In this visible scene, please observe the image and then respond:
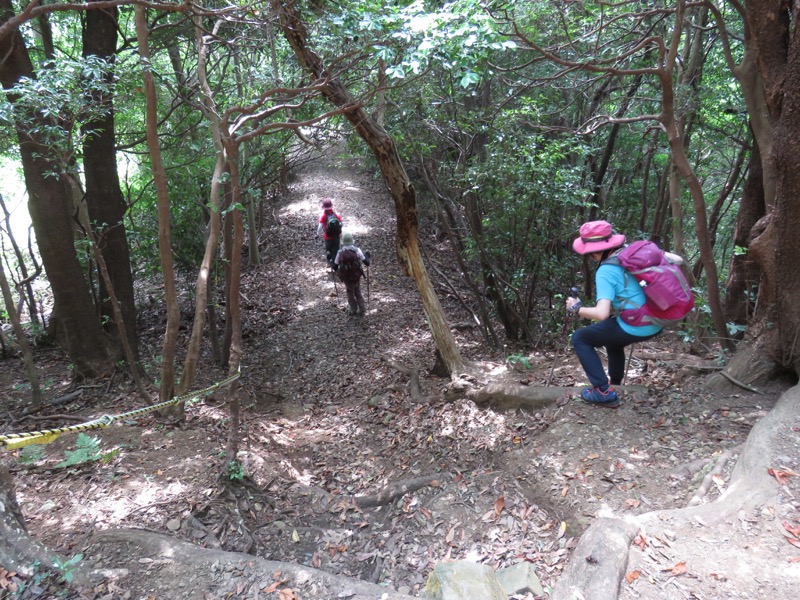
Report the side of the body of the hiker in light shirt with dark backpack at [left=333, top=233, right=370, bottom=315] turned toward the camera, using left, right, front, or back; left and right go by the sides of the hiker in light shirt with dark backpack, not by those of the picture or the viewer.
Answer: back

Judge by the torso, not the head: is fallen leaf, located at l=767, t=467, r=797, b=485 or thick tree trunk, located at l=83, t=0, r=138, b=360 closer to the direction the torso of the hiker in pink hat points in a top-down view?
the thick tree trunk

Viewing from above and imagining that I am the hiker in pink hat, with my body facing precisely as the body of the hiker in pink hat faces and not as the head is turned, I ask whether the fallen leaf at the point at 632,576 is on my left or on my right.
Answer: on my left

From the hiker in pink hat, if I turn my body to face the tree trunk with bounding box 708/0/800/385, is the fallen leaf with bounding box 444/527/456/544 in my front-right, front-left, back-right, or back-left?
back-right

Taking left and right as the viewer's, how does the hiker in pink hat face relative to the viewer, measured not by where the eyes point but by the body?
facing to the left of the viewer

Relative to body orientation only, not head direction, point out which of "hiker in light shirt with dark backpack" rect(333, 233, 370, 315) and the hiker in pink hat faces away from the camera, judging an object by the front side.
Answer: the hiker in light shirt with dark backpack

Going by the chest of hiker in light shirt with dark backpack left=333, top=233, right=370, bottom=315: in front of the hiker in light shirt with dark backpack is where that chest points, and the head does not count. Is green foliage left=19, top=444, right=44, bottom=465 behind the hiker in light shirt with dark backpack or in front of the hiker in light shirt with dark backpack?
behind

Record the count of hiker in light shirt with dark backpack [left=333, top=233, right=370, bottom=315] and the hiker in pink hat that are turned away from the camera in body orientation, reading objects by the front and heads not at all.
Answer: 1

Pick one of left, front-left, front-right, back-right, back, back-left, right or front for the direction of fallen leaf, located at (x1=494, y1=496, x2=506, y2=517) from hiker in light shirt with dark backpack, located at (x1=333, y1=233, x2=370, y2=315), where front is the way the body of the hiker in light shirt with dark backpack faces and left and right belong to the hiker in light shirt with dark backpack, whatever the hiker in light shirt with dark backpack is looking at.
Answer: back

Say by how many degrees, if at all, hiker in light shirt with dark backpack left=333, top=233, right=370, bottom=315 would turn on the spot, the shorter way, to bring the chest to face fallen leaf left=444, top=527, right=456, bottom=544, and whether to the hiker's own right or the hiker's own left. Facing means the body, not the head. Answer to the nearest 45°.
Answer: approximately 180°

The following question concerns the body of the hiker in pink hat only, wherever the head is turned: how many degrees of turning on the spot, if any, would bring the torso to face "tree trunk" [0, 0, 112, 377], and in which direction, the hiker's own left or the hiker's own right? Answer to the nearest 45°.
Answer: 0° — they already face it
